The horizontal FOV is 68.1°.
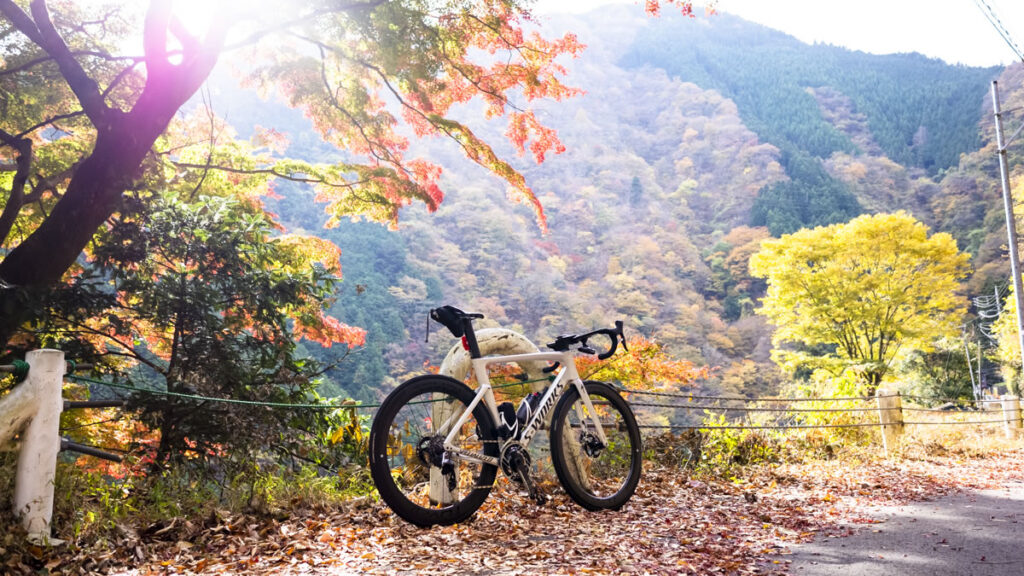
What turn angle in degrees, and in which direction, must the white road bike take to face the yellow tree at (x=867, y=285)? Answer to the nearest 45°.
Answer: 0° — it already faces it

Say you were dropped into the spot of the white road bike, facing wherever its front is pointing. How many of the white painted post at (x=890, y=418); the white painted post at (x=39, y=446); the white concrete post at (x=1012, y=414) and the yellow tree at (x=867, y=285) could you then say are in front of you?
3

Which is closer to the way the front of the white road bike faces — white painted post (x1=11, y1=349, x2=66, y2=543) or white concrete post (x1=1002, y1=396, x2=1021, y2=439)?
the white concrete post

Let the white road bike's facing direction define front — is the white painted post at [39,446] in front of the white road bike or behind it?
behind

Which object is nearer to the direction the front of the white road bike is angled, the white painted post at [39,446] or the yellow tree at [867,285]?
the yellow tree

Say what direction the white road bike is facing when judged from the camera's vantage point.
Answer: facing away from the viewer and to the right of the viewer

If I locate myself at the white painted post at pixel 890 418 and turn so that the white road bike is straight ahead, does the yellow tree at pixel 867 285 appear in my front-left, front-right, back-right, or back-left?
back-right

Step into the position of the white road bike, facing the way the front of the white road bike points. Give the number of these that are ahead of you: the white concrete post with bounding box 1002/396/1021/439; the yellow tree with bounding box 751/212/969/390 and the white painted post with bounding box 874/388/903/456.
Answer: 3

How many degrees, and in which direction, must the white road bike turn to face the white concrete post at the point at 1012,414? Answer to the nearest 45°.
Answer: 0° — it already faces it

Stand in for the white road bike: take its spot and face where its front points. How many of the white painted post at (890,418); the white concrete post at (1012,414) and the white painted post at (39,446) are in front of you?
2

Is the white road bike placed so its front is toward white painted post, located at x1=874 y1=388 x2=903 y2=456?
yes
